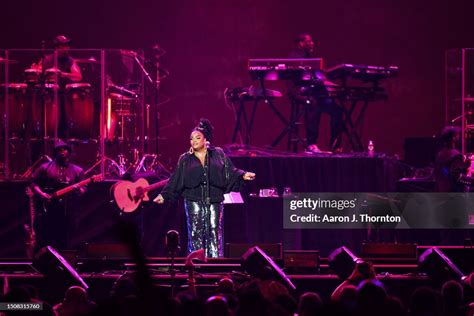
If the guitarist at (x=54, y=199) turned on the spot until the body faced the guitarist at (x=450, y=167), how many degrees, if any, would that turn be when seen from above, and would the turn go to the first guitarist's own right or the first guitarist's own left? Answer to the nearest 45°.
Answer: approximately 90° to the first guitarist's own left

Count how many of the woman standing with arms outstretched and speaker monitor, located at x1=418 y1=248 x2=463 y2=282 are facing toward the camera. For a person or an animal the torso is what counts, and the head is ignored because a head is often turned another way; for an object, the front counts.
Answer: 1

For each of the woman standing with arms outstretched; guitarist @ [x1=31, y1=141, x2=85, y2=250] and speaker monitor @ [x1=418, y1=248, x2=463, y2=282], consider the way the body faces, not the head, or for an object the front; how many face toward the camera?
2

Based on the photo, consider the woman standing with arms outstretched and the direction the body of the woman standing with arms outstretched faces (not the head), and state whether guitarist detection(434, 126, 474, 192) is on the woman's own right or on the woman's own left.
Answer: on the woman's own left

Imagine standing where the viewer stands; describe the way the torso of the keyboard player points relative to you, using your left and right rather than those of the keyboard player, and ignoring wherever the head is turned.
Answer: facing the viewer and to the right of the viewer

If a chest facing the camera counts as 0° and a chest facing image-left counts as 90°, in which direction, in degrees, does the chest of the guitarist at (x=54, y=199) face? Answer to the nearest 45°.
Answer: approximately 0°

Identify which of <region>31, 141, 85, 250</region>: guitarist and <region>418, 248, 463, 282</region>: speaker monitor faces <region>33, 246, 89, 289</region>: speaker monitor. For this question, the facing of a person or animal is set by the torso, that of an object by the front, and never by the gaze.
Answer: the guitarist
